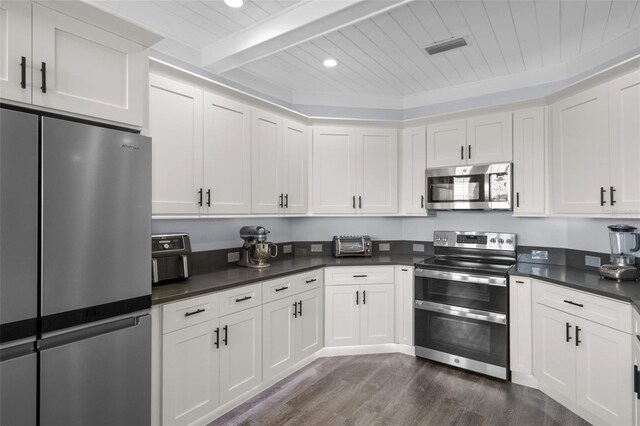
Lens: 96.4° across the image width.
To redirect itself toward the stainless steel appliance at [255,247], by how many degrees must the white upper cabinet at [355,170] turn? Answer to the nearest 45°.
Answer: approximately 45° to its right

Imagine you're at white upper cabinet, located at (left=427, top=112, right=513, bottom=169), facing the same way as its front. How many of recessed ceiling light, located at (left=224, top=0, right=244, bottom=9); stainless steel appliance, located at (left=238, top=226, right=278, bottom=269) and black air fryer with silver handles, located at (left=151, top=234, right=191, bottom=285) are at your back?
0

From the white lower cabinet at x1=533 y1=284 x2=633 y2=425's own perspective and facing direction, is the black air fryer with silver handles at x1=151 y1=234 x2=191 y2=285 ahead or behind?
ahead

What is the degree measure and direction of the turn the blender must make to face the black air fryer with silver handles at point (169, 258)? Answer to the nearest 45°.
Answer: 0° — it already faces it

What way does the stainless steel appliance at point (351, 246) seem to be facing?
toward the camera

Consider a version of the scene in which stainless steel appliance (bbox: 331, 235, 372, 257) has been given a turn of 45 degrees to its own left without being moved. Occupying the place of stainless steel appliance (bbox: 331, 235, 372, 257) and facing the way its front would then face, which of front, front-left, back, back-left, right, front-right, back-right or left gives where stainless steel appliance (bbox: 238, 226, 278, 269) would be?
right

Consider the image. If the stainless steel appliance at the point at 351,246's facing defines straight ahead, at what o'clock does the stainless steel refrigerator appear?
The stainless steel refrigerator is roughly at 1 o'clock from the stainless steel appliance.

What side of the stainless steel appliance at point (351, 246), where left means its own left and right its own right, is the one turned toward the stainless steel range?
left

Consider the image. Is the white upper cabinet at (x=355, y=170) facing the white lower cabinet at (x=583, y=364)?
no

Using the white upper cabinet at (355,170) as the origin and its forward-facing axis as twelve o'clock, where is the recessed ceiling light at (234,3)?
The recessed ceiling light is roughly at 1 o'clock from the white upper cabinet.

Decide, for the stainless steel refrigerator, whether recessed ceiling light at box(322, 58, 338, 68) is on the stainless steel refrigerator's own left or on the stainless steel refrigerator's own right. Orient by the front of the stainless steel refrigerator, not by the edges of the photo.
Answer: on the stainless steel refrigerator's own left

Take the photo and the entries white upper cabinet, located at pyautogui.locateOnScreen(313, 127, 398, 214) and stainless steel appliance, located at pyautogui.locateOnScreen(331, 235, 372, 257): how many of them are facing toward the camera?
2

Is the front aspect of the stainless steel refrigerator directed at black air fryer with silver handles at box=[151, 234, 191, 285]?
no

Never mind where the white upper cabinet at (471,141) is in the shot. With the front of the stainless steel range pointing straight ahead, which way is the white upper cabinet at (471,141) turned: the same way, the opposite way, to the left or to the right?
the same way

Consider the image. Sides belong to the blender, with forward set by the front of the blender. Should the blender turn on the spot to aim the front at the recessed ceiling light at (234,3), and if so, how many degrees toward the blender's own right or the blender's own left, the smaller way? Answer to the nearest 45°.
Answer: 0° — it already faces it

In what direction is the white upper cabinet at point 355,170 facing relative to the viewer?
toward the camera

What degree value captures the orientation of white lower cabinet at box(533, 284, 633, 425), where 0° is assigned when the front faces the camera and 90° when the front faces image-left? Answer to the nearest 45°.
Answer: approximately 45°
